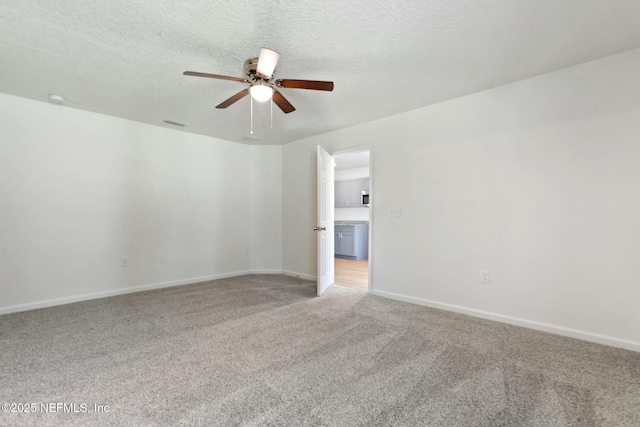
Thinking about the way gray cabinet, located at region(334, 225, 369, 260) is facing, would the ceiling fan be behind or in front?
in front

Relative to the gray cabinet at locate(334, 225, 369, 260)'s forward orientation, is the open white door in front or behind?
in front

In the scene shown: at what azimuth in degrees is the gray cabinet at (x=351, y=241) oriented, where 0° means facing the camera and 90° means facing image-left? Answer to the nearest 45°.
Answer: approximately 45°
